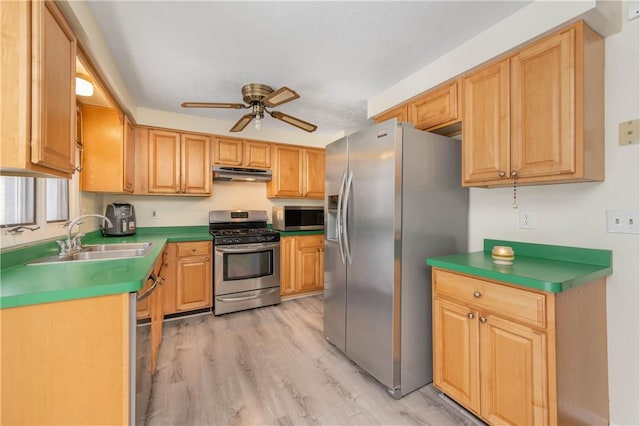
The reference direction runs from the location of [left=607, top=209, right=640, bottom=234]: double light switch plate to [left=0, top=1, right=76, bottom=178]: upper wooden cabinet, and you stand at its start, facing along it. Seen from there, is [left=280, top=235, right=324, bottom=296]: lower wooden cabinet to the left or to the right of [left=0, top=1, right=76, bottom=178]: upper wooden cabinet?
right

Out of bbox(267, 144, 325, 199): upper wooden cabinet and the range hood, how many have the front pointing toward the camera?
2

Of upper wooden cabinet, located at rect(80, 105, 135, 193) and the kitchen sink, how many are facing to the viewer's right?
2

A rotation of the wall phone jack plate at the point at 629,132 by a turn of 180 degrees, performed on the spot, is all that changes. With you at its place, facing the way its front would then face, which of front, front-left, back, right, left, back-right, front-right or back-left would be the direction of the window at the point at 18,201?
back

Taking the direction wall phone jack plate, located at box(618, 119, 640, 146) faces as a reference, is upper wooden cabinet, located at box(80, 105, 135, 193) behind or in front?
in front

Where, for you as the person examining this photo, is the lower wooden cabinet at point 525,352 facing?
facing the viewer and to the left of the viewer

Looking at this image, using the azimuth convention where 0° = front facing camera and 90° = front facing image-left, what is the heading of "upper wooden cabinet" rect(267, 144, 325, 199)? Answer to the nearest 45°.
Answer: approximately 0°

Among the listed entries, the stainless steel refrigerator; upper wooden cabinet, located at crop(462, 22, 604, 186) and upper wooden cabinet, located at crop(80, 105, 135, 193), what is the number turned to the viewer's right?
1

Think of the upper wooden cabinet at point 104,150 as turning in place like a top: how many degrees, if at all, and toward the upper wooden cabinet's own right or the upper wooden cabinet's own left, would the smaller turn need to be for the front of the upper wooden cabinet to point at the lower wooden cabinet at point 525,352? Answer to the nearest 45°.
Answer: approximately 45° to the upper wooden cabinet's own right

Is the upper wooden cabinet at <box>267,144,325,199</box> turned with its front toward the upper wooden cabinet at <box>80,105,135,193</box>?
no

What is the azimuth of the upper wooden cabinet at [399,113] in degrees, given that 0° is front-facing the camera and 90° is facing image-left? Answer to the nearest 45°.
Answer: approximately 45°

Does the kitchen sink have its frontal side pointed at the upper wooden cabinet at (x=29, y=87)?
no

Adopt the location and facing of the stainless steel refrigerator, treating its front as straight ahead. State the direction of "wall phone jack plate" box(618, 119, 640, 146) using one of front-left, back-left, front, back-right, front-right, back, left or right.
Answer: back-left

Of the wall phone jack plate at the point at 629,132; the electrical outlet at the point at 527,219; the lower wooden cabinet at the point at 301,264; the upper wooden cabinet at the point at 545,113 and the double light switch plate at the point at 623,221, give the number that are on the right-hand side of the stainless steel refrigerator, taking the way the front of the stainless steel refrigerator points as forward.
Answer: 1

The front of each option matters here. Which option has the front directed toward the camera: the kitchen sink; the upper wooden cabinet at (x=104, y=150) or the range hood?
the range hood

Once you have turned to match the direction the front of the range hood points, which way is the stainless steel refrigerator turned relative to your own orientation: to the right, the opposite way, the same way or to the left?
to the right

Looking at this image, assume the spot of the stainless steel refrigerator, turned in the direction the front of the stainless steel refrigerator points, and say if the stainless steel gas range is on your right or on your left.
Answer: on your right

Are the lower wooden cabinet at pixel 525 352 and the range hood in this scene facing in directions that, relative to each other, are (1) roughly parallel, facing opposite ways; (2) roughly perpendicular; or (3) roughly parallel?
roughly perpendicular

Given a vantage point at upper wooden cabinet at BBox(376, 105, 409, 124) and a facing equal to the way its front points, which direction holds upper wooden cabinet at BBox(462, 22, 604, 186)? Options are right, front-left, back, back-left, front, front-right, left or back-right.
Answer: left

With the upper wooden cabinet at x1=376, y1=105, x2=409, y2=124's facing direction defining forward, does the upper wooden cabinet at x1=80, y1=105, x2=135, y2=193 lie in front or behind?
in front

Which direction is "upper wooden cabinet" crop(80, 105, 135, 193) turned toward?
to the viewer's right
